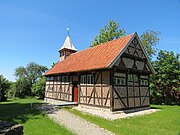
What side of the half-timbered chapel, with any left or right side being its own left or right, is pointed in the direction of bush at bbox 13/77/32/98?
right

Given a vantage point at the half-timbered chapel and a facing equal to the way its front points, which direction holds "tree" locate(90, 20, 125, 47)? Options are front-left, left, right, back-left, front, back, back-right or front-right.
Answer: back-right

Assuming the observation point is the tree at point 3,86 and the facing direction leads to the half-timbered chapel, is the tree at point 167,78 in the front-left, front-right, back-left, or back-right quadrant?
front-left

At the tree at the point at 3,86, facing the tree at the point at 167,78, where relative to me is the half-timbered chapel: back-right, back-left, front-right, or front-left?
front-right

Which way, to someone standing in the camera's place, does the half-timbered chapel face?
facing the viewer and to the left of the viewer

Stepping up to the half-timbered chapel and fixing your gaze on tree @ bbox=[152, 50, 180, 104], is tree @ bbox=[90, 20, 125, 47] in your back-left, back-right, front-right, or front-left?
front-left

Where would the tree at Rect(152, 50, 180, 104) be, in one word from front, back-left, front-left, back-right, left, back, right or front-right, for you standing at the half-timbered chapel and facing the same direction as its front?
back

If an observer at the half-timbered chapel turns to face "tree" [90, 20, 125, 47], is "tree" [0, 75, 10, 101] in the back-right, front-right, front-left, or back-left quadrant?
front-left

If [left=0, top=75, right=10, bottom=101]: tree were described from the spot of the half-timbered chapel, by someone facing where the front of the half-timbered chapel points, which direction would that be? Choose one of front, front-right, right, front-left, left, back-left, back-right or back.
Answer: right
